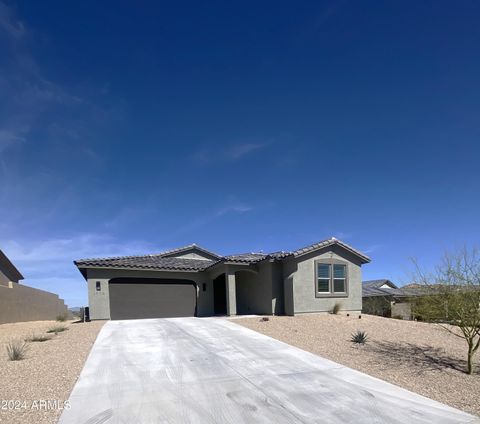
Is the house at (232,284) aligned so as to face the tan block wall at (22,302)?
no

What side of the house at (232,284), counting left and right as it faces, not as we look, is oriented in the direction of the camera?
front

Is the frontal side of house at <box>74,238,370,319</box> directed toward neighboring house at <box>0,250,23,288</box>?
no
